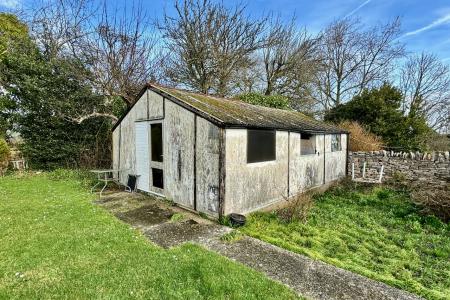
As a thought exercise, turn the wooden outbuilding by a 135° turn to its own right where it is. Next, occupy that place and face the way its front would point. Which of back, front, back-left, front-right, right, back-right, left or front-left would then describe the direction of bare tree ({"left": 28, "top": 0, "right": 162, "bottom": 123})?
front-left

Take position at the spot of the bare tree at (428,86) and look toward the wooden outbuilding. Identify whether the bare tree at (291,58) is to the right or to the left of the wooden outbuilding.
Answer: right

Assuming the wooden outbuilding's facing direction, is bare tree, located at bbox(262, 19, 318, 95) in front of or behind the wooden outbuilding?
behind

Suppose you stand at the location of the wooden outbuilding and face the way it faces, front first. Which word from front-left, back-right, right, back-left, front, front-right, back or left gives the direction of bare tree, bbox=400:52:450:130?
back

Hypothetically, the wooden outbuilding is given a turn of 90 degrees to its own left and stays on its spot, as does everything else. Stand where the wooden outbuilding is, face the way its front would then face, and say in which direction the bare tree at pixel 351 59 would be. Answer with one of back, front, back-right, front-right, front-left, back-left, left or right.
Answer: left

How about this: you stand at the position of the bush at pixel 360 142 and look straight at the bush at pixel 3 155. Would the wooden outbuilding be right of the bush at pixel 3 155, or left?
left

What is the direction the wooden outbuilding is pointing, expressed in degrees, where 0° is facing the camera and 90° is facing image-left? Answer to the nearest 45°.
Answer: approximately 45°

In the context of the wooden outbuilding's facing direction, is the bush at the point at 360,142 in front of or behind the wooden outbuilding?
behind

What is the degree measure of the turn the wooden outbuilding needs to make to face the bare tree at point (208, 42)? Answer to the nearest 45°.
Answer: approximately 135° to its right
